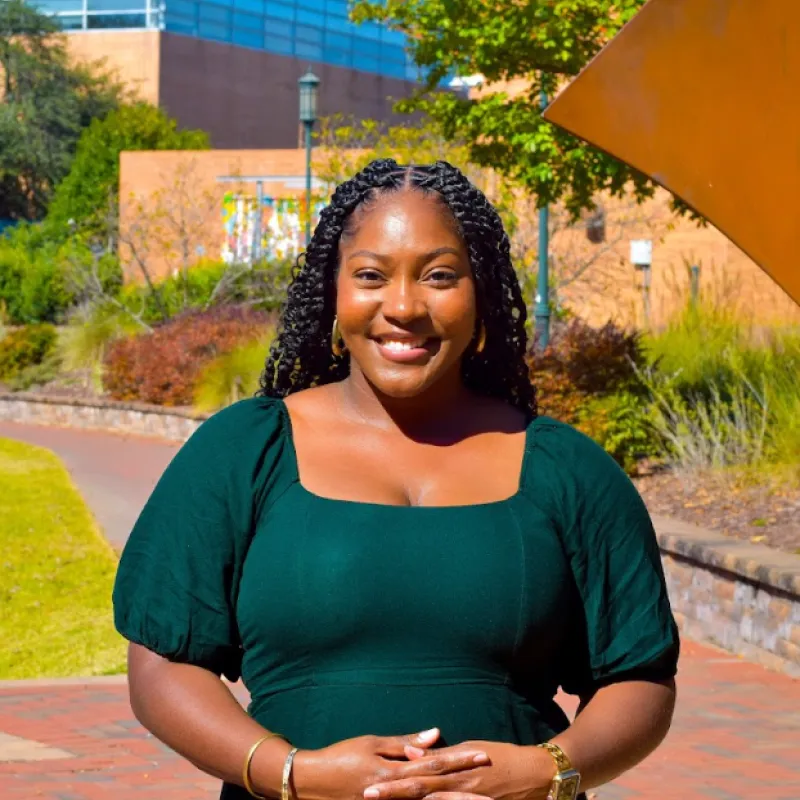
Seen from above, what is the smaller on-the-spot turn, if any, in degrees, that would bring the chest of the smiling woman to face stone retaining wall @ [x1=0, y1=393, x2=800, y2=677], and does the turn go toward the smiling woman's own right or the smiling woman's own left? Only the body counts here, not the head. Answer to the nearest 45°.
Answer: approximately 180°

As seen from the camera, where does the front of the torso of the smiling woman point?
toward the camera

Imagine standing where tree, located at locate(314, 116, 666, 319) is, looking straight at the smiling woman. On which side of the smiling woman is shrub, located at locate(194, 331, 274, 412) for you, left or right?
right

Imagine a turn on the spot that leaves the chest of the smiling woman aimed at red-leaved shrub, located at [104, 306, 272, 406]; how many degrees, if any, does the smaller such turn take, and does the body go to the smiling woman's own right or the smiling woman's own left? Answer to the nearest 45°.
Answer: approximately 180°

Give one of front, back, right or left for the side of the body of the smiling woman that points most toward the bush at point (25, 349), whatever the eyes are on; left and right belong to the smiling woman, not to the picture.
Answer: back

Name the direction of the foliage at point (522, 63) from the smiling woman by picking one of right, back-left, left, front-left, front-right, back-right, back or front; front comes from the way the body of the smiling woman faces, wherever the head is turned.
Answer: back

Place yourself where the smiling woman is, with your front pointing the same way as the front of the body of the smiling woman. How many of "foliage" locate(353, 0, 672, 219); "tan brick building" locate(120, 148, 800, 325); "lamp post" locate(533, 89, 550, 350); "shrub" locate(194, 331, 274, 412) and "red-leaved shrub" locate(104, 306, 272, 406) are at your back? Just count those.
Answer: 5

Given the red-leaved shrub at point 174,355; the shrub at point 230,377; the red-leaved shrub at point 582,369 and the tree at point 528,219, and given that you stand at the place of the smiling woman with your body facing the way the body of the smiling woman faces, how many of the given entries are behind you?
4

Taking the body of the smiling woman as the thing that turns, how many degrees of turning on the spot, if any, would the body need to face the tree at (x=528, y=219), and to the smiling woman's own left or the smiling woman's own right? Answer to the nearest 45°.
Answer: approximately 180°

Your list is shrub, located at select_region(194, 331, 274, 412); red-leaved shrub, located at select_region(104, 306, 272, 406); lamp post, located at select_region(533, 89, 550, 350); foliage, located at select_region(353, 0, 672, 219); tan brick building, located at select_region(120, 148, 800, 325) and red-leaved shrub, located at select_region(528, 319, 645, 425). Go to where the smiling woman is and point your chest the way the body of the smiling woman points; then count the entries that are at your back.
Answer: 6

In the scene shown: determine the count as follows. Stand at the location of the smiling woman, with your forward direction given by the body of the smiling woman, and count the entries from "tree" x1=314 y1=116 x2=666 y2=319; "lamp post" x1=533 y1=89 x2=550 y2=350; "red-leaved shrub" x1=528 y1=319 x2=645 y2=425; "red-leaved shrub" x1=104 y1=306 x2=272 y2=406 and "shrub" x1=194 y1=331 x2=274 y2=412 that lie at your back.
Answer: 5

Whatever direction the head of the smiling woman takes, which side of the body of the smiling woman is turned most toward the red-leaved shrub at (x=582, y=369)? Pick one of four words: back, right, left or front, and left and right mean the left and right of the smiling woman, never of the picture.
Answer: back

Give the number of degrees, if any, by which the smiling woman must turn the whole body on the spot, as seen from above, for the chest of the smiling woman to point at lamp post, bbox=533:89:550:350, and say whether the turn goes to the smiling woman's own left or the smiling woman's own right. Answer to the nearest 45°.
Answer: approximately 180°

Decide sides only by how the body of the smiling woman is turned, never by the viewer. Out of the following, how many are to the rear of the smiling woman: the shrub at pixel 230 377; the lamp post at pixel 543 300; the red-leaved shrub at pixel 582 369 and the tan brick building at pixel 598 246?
4

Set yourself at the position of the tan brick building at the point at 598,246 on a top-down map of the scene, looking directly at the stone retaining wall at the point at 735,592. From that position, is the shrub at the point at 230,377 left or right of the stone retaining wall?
right
